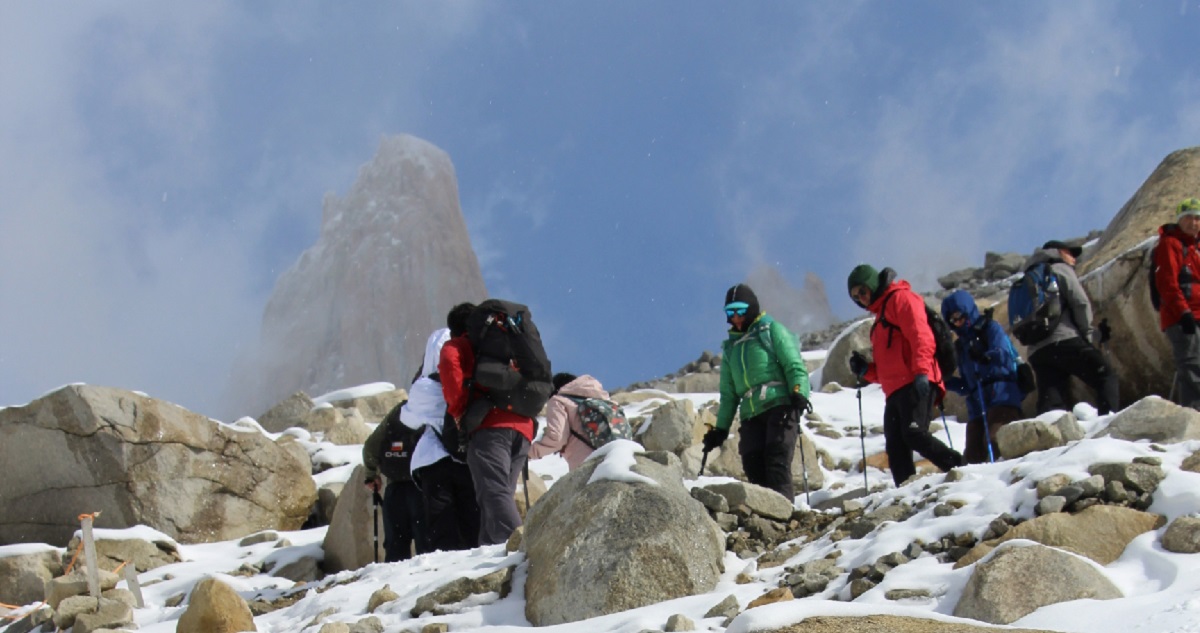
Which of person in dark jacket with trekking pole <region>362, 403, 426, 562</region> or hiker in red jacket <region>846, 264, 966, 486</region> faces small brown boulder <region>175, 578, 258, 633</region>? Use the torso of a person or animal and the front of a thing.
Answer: the hiker in red jacket

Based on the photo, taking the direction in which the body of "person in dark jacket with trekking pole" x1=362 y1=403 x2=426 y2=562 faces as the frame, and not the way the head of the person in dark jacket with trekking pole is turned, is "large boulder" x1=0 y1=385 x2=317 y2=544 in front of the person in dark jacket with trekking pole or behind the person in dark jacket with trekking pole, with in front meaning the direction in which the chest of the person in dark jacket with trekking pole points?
in front

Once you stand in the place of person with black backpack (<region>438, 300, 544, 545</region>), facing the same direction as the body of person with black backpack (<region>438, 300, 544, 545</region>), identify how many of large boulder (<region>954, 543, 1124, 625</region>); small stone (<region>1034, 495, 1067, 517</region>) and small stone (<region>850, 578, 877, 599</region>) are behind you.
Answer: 3

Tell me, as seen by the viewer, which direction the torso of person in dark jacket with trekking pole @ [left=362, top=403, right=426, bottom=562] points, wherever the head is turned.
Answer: away from the camera

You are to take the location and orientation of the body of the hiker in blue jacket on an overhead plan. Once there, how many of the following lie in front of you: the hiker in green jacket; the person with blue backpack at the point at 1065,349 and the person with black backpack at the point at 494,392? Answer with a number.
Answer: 2

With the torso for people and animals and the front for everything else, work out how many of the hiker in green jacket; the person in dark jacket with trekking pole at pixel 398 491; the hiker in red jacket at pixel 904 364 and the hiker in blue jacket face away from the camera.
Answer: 1

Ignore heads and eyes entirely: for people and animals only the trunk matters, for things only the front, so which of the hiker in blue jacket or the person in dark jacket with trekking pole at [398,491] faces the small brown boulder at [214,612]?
the hiker in blue jacket

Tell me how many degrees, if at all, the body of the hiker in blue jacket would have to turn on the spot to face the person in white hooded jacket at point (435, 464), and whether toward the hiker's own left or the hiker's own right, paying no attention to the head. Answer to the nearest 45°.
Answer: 0° — they already face them

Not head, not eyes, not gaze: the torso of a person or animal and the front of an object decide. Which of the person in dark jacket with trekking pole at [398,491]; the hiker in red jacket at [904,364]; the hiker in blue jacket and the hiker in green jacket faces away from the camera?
the person in dark jacket with trekking pole

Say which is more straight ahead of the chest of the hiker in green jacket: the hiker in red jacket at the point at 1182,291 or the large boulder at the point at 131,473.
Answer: the large boulder

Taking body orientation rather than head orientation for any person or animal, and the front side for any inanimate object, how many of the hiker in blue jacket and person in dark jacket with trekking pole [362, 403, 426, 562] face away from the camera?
1

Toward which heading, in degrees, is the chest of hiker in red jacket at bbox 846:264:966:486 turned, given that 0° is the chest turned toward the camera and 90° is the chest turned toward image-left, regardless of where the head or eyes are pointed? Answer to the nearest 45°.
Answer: approximately 45°

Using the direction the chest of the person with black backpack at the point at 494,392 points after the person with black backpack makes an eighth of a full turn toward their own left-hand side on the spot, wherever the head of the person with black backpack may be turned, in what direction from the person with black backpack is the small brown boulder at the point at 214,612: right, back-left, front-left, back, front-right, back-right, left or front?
front-left

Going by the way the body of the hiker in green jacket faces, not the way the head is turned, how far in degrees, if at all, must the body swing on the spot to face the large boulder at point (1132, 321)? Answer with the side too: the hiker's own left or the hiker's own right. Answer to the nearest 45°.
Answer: approximately 180°

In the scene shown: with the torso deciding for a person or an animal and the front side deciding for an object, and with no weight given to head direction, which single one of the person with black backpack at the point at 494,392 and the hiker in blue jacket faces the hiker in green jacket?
the hiker in blue jacket

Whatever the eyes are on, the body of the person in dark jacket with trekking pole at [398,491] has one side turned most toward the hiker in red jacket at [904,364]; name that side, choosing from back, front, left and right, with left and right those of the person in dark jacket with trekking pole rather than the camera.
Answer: right

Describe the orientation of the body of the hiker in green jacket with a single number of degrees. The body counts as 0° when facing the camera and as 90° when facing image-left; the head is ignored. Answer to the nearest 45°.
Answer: approximately 45°

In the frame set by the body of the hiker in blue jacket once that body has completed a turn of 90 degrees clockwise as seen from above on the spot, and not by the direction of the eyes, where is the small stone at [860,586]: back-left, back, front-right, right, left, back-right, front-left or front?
back-left

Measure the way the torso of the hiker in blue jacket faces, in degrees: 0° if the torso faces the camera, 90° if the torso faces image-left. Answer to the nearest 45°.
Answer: approximately 45°
